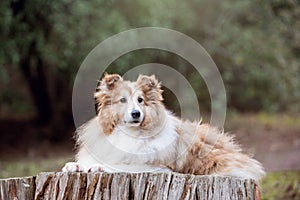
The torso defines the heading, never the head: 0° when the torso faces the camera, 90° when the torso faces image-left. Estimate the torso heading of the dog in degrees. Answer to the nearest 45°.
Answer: approximately 45°
